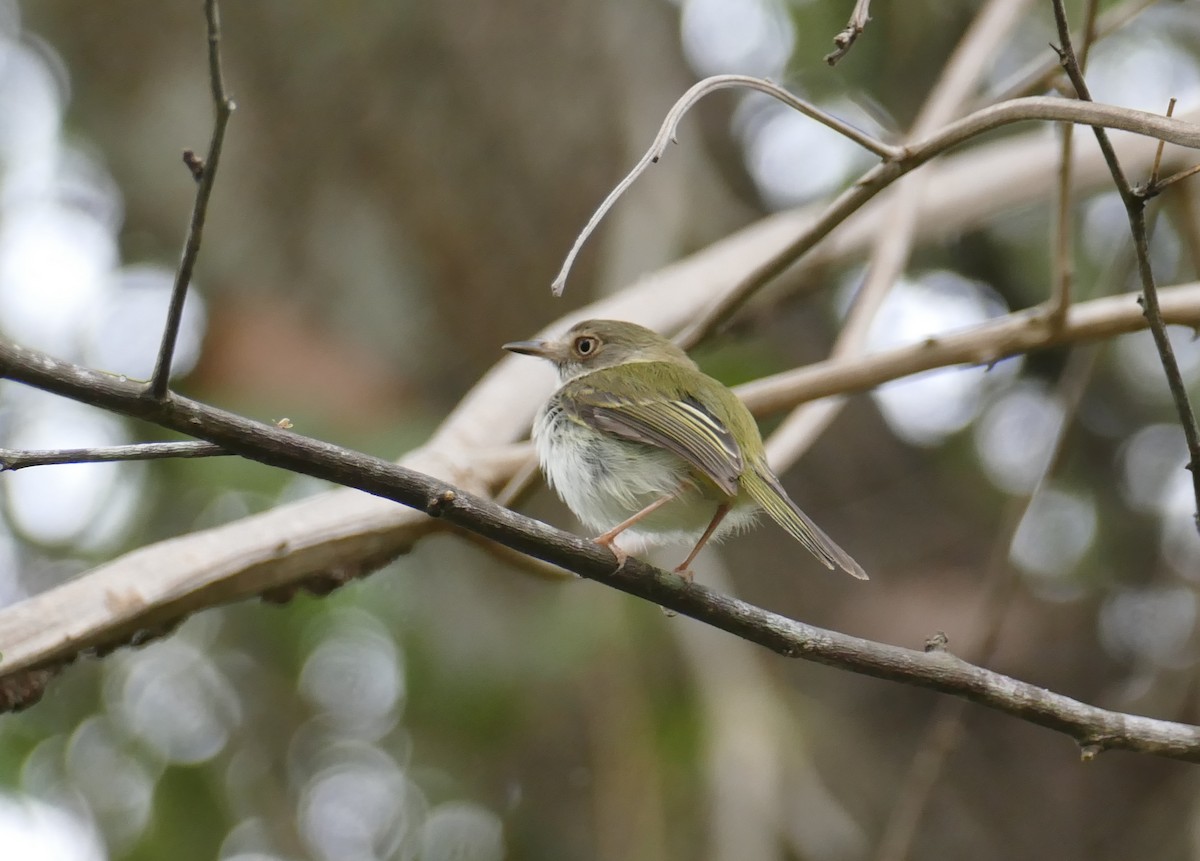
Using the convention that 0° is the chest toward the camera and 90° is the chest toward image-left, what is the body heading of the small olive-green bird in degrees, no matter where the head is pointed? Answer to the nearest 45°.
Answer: approximately 90°

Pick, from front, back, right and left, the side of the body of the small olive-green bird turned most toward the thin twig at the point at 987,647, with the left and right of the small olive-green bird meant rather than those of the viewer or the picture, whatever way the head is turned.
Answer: back
